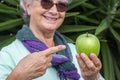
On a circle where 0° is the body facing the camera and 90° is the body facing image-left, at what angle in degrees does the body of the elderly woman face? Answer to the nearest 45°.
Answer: approximately 315°
